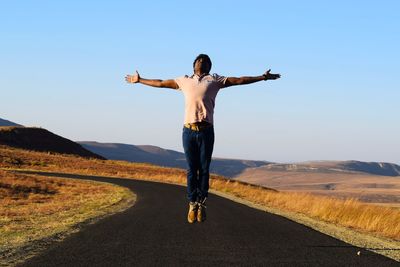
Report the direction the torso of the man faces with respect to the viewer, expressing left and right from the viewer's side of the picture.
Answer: facing the viewer
